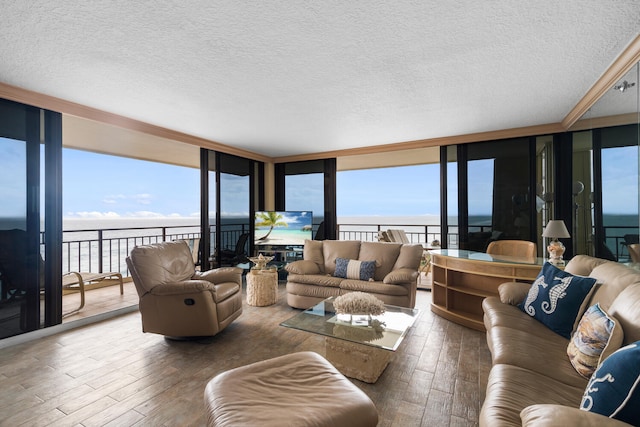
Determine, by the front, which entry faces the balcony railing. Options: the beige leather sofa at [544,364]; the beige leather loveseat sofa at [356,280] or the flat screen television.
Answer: the beige leather sofa at [544,364]

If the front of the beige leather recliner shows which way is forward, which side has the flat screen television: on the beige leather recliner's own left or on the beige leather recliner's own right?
on the beige leather recliner's own left

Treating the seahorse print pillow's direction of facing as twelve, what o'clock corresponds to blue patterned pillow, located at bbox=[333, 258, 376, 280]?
The blue patterned pillow is roughly at 2 o'clock from the seahorse print pillow.

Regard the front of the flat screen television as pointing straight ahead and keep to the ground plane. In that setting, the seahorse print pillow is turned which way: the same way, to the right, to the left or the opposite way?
to the right

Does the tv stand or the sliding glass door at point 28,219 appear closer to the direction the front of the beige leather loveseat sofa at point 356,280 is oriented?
the sliding glass door

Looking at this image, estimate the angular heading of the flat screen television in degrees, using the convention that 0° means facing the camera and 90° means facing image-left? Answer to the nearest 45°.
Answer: approximately 0°

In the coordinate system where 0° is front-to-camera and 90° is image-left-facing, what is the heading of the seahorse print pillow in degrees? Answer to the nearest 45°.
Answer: approximately 45°

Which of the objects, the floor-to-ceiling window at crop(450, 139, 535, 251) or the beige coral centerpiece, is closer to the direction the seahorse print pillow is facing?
the beige coral centerpiece

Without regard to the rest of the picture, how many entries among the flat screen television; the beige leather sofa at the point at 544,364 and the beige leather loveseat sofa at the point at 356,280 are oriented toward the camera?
2

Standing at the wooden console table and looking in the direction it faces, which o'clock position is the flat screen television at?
The flat screen television is roughly at 2 o'clock from the wooden console table.

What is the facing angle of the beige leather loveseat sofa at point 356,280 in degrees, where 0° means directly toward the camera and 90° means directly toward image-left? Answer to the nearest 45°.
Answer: approximately 0°

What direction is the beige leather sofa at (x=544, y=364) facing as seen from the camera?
to the viewer's left
